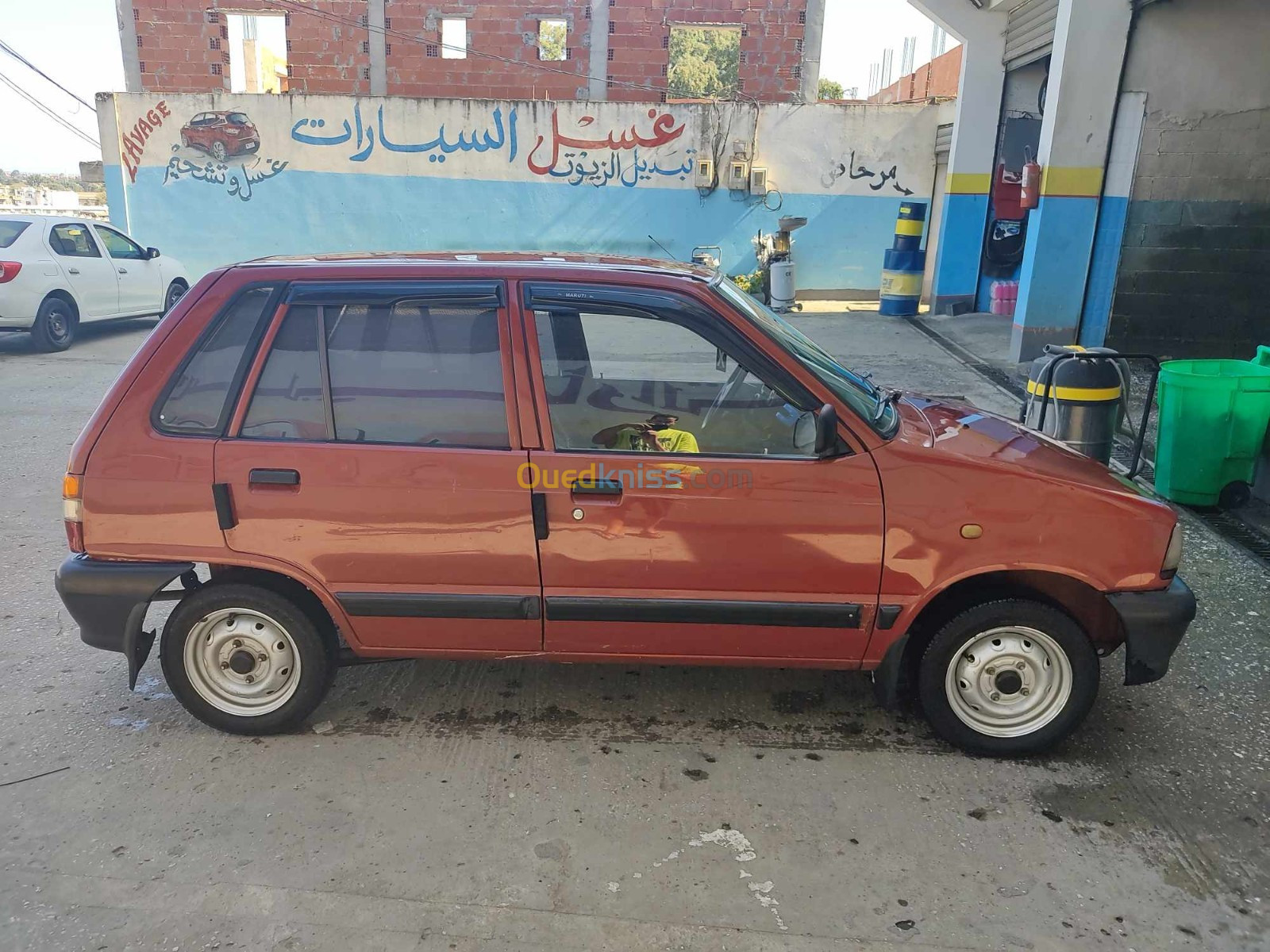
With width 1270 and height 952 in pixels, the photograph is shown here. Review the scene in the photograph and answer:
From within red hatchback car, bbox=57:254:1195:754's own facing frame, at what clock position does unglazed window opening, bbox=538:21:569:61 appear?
The unglazed window opening is roughly at 9 o'clock from the red hatchback car.

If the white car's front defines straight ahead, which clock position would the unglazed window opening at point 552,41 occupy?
The unglazed window opening is roughly at 12 o'clock from the white car.

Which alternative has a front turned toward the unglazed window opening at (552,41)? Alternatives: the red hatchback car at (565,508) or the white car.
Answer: the white car

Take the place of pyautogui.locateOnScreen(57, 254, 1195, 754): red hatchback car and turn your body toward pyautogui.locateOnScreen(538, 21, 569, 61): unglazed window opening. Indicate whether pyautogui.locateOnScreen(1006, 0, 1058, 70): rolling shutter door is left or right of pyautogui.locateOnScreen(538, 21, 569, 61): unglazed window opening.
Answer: right

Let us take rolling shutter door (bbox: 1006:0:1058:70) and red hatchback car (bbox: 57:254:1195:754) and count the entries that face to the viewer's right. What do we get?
1

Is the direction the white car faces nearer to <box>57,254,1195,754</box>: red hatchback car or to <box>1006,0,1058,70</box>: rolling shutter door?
the rolling shutter door

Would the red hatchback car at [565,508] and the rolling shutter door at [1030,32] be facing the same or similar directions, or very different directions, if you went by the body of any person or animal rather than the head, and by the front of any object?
very different directions

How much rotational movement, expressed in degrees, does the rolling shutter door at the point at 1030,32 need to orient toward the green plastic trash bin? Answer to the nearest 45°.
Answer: approximately 45° to its left

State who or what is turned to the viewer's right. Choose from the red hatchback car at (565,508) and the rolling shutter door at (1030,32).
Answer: the red hatchback car

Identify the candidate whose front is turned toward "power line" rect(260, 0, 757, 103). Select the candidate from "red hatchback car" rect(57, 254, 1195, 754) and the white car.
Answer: the white car

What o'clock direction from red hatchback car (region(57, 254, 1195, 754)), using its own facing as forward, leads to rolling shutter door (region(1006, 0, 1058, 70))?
The rolling shutter door is roughly at 10 o'clock from the red hatchback car.

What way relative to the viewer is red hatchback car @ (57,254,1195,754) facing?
to the viewer's right

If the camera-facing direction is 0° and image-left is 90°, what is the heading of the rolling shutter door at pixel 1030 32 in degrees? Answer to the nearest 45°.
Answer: approximately 45°

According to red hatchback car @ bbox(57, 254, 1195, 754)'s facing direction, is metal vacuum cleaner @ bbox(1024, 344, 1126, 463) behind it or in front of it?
in front

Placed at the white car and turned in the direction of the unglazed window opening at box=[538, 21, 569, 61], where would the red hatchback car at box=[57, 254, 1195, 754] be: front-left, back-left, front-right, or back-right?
back-right

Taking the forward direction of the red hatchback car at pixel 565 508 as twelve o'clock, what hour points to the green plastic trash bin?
The green plastic trash bin is roughly at 11 o'clock from the red hatchback car.
